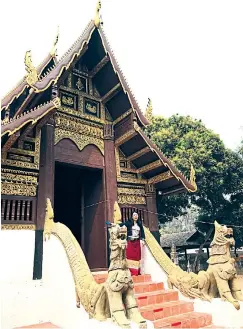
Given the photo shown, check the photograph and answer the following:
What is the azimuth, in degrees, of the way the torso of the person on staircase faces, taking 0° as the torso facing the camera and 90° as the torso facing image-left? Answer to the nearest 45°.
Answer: approximately 0°

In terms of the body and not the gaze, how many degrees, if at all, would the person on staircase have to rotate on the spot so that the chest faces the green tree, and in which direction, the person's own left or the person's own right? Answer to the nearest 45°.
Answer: approximately 135° to the person's own left

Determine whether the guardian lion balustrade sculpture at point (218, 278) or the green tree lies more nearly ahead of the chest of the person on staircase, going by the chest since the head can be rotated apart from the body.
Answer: the guardian lion balustrade sculpture

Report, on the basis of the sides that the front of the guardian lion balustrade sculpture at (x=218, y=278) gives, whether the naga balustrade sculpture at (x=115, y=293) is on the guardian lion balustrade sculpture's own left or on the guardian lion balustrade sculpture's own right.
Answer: on the guardian lion balustrade sculpture's own right

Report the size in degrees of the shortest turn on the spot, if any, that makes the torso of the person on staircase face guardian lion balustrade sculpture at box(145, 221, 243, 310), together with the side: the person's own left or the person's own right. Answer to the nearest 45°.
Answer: approximately 45° to the person's own left

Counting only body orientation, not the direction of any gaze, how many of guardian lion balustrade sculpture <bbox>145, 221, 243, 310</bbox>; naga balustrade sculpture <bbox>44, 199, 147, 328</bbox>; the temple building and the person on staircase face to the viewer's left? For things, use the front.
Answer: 0

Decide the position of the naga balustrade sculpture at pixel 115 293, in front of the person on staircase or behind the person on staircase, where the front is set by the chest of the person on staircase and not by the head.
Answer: in front

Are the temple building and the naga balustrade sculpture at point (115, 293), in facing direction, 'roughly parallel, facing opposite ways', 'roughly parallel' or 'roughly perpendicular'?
roughly parallel
